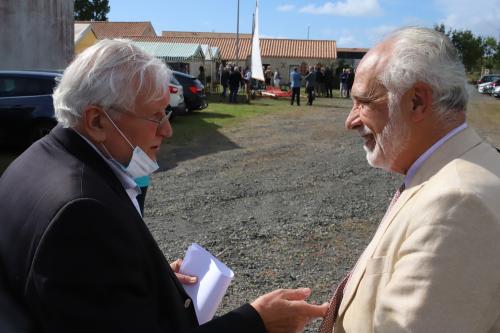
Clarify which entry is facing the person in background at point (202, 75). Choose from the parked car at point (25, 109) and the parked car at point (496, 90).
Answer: the parked car at point (496, 90)

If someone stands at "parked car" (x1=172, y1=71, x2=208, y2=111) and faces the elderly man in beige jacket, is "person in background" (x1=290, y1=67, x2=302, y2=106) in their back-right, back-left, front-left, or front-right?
back-left

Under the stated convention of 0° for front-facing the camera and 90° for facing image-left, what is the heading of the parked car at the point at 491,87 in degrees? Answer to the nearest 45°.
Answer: approximately 45°

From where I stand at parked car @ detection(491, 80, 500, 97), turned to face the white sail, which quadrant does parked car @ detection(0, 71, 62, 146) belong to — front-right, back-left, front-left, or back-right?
front-left

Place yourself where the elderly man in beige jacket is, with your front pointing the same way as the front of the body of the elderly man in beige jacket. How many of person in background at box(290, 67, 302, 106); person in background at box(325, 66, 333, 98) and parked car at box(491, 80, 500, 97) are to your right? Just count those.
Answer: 3

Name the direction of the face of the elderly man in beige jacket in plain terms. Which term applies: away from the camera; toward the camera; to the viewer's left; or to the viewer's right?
to the viewer's left

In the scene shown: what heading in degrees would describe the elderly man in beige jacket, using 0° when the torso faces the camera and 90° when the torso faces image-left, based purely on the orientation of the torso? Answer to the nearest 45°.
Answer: approximately 90°

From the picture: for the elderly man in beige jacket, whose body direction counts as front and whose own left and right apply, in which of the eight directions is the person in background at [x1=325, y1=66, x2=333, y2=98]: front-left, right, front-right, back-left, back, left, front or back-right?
right

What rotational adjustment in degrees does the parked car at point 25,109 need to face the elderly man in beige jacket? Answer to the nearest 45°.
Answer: approximately 90° to its left

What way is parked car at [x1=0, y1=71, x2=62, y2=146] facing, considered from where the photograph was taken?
facing to the left of the viewer

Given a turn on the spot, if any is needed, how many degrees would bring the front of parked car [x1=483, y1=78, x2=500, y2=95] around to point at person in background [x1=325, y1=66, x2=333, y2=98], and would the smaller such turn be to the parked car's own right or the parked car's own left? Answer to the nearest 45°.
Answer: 0° — it already faces them

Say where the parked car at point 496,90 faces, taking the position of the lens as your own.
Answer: facing the viewer and to the left of the viewer

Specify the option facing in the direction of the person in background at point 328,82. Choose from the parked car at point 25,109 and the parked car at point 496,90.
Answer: the parked car at point 496,90

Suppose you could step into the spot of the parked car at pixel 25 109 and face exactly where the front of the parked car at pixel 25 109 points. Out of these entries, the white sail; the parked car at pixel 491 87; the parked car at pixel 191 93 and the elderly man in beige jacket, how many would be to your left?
1
